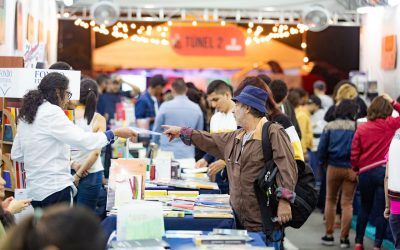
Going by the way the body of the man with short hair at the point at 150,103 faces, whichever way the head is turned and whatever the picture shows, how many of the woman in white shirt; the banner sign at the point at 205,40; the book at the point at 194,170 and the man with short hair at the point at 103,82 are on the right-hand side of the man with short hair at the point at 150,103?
2

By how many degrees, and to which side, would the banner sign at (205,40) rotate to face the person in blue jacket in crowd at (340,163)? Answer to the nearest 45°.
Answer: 0° — it already faces them

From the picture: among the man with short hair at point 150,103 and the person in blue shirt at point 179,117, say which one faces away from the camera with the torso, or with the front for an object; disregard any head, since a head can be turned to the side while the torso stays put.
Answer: the person in blue shirt

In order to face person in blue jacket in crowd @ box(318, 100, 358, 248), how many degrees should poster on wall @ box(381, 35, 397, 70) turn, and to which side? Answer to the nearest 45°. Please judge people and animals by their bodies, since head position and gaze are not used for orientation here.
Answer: approximately 45° to its left

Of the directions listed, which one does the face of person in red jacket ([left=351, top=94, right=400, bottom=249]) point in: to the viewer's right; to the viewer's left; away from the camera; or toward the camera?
away from the camera

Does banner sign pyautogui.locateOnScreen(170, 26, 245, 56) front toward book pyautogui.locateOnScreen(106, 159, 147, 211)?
yes

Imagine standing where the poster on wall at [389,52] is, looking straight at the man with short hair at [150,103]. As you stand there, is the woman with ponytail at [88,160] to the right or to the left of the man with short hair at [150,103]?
left

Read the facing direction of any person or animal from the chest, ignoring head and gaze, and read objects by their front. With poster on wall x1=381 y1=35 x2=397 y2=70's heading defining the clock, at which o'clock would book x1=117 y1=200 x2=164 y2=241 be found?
The book is roughly at 11 o'clock from the poster on wall.

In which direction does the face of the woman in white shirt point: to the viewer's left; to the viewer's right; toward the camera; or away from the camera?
to the viewer's right

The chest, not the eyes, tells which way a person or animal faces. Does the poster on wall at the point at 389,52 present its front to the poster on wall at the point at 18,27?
yes

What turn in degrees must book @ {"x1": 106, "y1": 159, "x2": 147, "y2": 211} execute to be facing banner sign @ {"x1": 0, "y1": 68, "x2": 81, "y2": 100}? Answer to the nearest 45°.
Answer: approximately 135° to its right
